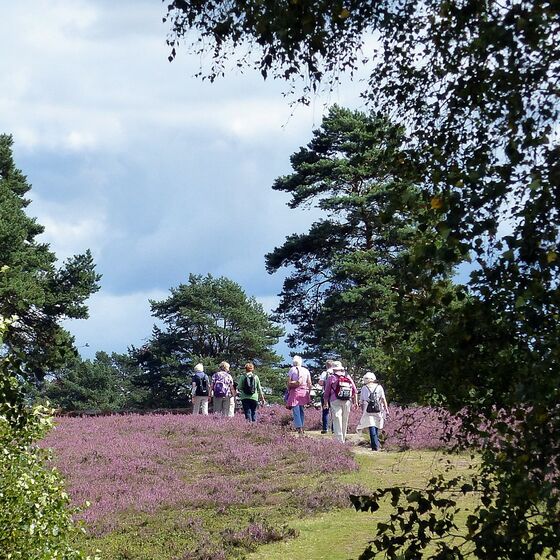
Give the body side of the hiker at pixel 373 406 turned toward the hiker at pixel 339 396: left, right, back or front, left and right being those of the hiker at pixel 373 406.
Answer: left

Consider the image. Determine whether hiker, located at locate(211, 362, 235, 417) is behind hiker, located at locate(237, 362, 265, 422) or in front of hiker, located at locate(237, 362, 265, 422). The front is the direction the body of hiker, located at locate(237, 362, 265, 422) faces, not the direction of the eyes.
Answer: in front

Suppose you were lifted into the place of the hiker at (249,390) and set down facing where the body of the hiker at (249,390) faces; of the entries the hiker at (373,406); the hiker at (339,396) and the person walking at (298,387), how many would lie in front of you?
0

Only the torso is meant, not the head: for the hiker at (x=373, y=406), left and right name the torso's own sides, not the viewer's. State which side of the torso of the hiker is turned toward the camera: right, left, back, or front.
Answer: back

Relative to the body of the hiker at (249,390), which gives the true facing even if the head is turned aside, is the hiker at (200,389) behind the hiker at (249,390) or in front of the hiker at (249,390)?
in front

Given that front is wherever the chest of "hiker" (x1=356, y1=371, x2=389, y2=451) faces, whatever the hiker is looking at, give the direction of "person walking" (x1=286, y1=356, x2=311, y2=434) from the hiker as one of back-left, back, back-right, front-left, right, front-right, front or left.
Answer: front-left

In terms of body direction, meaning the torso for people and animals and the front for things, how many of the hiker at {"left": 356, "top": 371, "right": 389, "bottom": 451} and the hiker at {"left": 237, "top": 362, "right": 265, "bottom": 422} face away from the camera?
2

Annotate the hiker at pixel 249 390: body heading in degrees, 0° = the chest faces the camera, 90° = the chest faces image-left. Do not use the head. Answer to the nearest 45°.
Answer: approximately 180°

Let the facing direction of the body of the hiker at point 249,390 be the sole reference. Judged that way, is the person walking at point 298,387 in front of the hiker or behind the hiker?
behind

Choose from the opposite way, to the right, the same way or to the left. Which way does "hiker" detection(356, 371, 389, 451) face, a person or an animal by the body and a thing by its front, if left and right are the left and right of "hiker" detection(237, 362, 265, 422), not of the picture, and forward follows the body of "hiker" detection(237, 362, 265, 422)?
the same way

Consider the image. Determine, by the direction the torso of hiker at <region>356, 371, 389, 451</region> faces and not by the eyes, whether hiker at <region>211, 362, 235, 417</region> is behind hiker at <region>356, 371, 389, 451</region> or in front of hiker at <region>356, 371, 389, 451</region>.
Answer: in front

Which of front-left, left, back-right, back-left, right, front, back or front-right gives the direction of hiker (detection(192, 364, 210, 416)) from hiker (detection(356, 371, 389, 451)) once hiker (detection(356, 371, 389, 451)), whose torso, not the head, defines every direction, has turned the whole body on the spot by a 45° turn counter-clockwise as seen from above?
front

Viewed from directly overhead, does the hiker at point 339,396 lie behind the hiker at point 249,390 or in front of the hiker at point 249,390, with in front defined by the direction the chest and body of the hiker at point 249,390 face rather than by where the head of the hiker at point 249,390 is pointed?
behind
